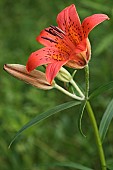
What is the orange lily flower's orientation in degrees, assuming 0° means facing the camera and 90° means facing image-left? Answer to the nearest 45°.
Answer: approximately 45°
